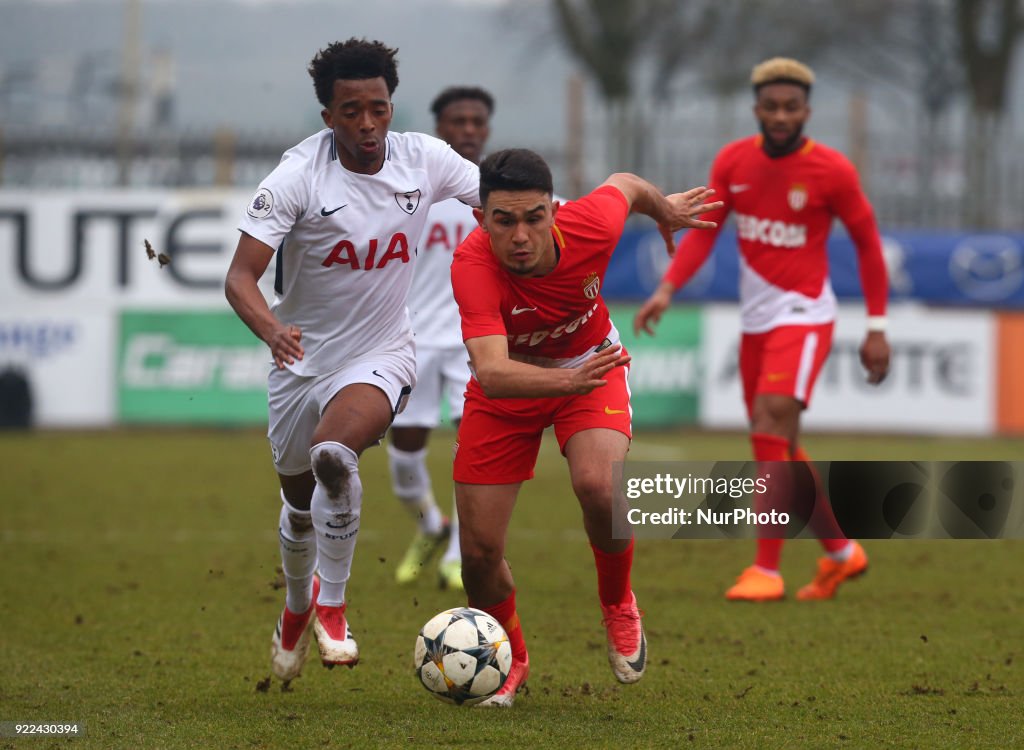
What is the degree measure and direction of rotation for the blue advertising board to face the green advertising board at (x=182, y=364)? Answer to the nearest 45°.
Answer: approximately 90° to its right

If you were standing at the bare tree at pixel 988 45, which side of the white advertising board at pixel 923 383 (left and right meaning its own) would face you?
back

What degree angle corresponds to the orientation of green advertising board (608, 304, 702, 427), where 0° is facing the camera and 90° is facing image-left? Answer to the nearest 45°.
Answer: approximately 0°

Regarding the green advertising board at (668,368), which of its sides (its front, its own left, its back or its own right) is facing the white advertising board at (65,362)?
right

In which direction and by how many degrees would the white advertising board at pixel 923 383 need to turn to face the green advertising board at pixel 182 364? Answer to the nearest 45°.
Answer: approximately 90° to its right

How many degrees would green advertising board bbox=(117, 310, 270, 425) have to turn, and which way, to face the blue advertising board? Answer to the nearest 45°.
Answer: approximately 90° to its left

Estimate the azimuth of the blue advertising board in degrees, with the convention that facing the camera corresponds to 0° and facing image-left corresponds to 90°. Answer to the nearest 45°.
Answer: approximately 0°

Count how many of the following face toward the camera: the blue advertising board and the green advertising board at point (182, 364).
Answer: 2
